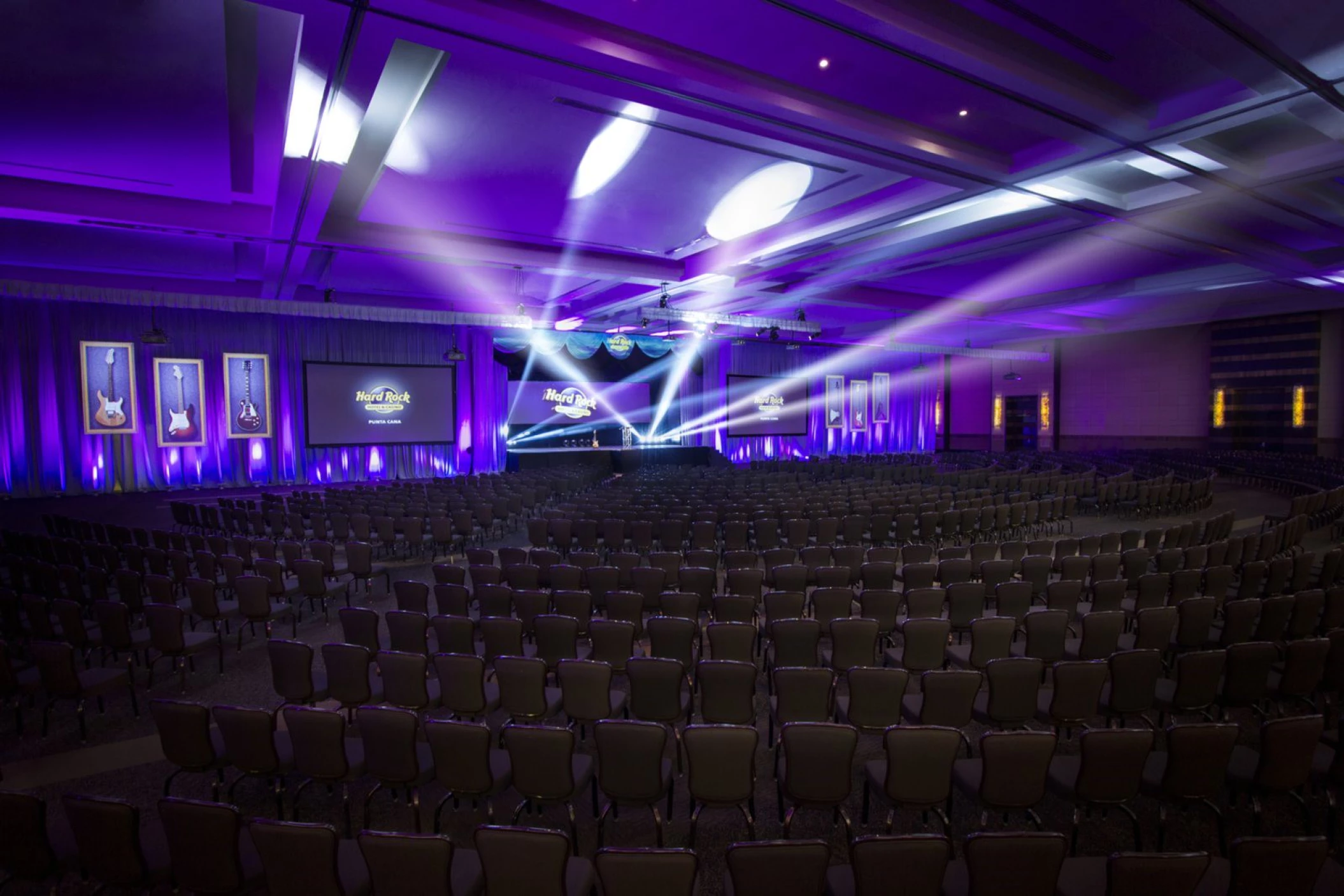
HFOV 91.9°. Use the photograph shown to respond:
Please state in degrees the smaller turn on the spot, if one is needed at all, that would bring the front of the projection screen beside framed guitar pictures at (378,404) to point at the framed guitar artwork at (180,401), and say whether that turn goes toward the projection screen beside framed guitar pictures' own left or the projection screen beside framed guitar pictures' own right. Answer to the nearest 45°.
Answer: approximately 90° to the projection screen beside framed guitar pictures' own right

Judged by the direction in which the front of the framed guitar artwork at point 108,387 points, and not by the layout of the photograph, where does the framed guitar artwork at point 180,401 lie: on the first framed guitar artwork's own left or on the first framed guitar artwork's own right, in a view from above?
on the first framed guitar artwork's own left

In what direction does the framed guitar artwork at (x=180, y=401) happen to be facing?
toward the camera

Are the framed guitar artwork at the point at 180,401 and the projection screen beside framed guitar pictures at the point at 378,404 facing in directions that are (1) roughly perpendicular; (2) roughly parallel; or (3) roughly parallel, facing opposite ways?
roughly parallel

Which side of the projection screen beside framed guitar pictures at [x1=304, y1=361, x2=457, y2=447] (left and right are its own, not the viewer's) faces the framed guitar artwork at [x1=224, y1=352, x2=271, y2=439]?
right

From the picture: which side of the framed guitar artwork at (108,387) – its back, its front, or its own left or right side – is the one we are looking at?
front

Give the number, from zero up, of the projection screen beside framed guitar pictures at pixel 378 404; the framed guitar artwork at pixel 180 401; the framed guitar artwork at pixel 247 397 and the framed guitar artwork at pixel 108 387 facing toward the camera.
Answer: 4

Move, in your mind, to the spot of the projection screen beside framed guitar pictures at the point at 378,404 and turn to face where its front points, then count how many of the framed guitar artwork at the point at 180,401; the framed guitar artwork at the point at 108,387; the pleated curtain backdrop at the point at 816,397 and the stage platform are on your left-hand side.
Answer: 2

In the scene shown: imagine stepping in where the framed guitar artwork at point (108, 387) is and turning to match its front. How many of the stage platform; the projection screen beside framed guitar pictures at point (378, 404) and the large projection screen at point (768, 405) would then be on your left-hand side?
3

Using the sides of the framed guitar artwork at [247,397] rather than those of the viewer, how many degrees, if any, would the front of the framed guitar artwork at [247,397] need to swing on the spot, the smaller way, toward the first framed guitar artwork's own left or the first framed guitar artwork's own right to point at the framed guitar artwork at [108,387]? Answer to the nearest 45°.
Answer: approximately 90° to the first framed guitar artwork's own right

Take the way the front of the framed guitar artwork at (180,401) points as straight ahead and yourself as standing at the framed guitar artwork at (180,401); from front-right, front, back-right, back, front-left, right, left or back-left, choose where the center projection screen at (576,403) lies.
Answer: left

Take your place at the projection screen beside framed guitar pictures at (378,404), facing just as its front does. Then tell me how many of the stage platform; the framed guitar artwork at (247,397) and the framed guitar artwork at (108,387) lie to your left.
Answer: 1
